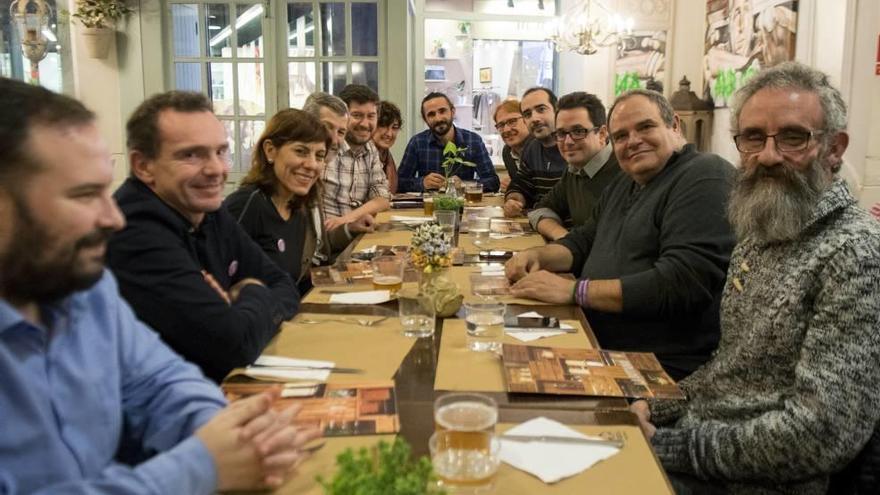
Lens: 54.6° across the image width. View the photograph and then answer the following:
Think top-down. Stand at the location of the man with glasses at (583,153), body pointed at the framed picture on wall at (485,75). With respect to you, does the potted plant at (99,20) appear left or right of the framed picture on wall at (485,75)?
left

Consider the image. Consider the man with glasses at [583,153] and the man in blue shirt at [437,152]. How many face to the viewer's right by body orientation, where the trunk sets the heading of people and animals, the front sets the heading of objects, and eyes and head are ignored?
0

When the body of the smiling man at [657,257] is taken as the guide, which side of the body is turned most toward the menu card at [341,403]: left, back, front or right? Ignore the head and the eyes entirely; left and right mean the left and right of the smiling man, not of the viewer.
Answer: front

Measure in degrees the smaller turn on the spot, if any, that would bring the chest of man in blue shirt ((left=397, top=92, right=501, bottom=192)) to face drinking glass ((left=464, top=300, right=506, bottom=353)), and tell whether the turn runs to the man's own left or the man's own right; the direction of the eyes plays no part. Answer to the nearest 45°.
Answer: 0° — they already face it

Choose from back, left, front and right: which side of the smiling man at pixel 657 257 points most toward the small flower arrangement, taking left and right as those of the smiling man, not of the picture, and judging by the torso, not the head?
front

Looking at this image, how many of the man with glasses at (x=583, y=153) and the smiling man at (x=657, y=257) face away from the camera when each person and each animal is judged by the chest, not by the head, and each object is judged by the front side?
0

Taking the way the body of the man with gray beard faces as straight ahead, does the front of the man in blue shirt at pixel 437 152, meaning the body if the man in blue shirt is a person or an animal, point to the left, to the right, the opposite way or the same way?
to the left

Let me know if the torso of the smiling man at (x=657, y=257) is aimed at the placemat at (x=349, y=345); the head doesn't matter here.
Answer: yes

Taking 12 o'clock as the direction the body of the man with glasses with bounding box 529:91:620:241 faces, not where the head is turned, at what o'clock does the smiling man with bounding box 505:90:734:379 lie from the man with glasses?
The smiling man is roughly at 10 o'clock from the man with glasses.

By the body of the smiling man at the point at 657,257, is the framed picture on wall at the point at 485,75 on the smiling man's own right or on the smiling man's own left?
on the smiling man's own right

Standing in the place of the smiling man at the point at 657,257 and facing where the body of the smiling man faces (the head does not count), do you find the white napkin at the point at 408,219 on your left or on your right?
on your right

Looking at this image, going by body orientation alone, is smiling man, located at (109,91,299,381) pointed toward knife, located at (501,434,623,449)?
yes

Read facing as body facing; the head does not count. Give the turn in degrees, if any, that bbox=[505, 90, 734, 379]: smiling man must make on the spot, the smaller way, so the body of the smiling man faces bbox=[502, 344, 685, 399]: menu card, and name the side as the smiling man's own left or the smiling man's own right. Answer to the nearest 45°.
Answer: approximately 45° to the smiling man's own left

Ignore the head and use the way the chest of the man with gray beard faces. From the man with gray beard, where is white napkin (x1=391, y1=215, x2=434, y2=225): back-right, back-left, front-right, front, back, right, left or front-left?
right

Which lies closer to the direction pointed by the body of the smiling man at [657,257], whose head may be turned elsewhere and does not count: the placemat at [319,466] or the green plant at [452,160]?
the placemat

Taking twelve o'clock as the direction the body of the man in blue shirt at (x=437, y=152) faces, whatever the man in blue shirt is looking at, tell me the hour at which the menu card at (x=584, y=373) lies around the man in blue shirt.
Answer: The menu card is roughly at 12 o'clock from the man in blue shirt.

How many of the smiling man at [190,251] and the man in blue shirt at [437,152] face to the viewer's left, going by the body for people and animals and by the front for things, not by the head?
0
